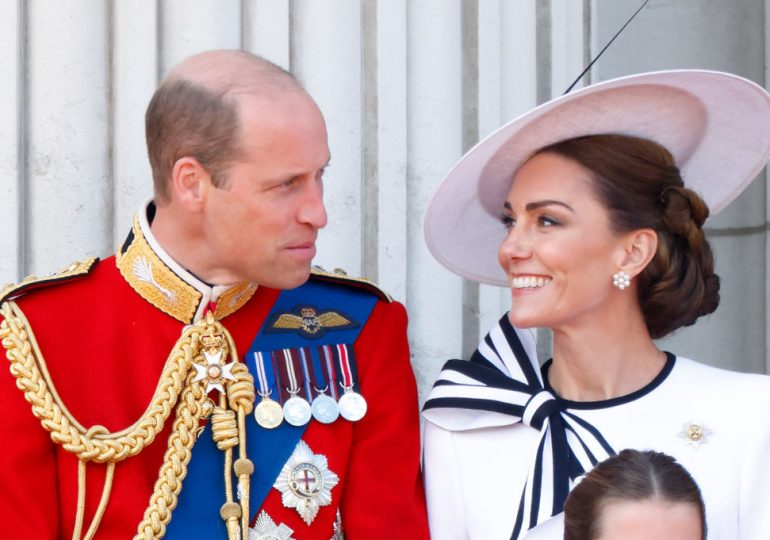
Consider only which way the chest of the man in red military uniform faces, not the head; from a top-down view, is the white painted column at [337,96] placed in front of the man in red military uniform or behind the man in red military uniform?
behind

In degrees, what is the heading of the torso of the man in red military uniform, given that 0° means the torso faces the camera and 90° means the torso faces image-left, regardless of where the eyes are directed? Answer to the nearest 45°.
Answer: approximately 0°

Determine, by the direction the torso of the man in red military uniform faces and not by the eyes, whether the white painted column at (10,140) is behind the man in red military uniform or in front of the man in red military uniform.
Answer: behind

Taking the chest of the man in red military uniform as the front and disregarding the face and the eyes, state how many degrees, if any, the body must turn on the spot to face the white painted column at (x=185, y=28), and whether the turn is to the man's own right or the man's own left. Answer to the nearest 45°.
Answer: approximately 180°

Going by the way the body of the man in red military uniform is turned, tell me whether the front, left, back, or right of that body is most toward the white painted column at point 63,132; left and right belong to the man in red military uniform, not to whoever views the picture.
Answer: back

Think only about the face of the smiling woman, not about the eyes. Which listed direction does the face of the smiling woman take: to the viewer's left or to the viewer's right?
to the viewer's left

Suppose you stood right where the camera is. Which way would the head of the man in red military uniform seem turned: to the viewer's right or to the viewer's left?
to the viewer's right

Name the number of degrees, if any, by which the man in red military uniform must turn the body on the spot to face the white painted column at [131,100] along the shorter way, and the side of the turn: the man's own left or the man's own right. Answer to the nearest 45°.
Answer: approximately 180°
